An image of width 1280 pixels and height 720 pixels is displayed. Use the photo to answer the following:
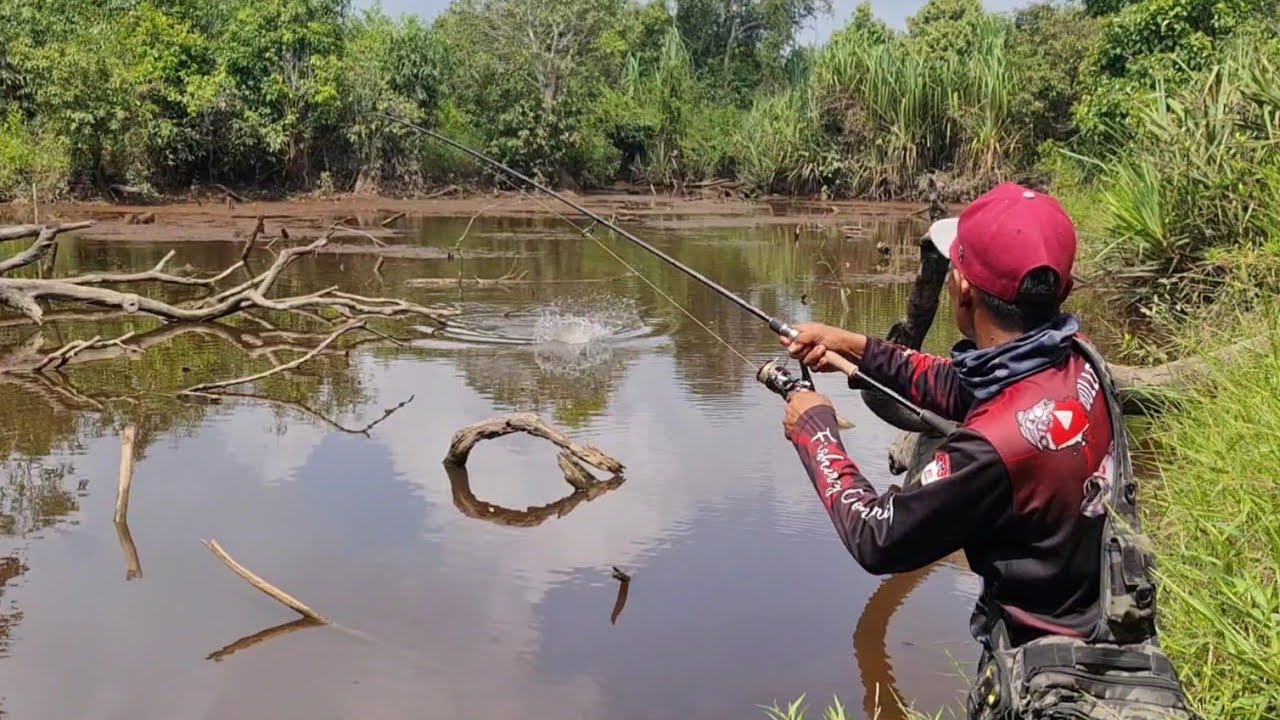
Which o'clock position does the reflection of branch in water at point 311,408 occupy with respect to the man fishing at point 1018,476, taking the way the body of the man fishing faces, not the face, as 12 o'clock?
The reflection of branch in water is roughly at 12 o'clock from the man fishing.

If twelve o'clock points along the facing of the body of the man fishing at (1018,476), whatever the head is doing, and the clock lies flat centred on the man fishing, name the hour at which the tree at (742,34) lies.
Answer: The tree is roughly at 1 o'clock from the man fishing.

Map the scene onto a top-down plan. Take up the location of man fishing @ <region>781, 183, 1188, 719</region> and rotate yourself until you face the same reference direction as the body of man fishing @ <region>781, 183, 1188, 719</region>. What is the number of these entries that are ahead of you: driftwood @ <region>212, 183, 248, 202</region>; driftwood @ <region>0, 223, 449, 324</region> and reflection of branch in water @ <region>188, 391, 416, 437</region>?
3

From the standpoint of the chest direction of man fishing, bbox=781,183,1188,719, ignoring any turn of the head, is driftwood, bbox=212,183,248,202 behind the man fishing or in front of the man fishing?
in front

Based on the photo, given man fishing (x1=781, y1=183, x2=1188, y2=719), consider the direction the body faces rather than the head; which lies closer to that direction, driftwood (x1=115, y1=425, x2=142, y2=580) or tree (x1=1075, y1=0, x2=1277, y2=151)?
the driftwood

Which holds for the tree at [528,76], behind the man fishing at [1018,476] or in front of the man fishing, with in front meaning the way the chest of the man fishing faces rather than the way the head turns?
in front

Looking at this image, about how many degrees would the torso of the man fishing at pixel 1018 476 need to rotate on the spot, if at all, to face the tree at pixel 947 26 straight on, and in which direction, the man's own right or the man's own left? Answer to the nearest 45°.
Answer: approximately 45° to the man's own right

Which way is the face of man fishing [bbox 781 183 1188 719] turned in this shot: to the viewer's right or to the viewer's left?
to the viewer's left

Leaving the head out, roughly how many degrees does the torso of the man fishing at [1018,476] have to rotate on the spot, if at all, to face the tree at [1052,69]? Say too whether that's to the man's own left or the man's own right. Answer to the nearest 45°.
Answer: approximately 45° to the man's own right

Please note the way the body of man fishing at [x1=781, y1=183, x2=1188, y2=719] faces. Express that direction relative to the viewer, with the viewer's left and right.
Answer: facing away from the viewer and to the left of the viewer
